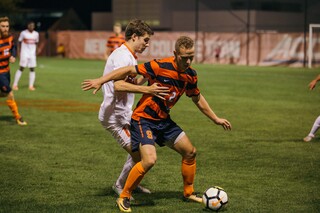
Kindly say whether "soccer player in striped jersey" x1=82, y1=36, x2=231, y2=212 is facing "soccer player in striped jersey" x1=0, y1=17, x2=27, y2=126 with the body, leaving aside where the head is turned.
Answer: no

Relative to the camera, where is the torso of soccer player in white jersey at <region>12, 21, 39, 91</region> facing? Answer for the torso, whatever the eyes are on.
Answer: toward the camera

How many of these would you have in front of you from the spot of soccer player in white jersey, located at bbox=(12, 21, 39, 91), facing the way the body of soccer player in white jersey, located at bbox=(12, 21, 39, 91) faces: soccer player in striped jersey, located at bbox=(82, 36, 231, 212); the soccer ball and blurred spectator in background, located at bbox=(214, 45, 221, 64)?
2

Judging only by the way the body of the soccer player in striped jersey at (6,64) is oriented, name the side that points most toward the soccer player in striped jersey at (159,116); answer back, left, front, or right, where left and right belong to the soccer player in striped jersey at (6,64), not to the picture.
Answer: front

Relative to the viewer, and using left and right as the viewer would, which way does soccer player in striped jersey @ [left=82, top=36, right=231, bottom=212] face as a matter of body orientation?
facing the viewer and to the right of the viewer

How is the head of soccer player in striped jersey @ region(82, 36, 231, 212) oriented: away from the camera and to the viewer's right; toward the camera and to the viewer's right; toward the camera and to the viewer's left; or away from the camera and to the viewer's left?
toward the camera and to the viewer's right

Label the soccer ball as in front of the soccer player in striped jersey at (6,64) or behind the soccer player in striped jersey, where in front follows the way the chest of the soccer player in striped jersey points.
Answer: in front

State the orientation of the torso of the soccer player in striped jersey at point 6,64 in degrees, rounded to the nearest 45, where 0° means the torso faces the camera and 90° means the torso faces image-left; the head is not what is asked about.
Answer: approximately 0°

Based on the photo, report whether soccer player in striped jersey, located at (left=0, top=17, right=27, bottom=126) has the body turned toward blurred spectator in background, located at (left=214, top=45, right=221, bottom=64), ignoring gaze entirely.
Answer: no

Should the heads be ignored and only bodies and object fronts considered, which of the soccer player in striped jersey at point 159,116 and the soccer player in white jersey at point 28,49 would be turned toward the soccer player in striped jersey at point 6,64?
the soccer player in white jersey

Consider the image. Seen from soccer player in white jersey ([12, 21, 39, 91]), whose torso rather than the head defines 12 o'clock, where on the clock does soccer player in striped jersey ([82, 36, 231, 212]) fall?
The soccer player in striped jersey is roughly at 12 o'clock from the soccer player in white jersey.

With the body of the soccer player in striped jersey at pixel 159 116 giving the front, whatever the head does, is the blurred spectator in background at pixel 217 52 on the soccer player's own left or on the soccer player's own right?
on the soccer player's own left

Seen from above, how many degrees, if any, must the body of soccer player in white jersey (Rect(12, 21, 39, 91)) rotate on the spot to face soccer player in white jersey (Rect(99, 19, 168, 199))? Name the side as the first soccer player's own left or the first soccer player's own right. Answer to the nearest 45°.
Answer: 0° — they already face them

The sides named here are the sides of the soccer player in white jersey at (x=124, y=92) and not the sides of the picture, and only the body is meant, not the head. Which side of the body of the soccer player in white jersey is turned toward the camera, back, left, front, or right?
right

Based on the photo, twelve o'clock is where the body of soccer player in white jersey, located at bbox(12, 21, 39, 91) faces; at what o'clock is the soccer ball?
The soccer ball is roughly at 12 o'clock from the soccer player in white jersey.
